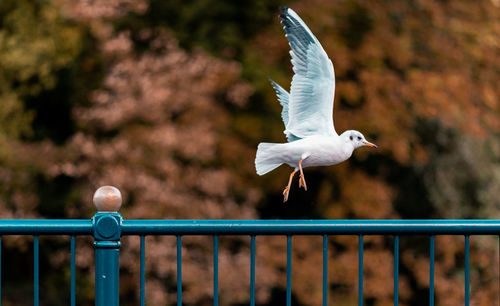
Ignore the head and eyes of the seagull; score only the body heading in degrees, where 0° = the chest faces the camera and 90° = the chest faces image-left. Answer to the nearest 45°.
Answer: approximately 270°
